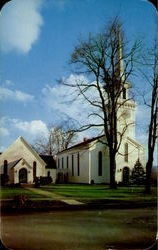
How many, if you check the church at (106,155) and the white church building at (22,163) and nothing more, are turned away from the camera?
0
